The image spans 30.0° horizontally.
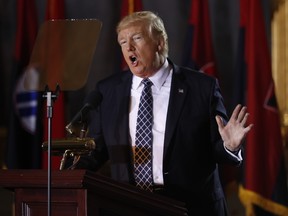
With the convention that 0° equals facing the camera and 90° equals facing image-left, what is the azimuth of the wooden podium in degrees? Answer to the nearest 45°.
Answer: approximately 45°

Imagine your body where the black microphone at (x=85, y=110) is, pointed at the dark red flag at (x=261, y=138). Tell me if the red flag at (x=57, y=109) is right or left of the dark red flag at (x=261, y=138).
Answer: left

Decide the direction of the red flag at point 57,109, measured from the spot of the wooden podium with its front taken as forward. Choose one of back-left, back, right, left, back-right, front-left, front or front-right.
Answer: back-right

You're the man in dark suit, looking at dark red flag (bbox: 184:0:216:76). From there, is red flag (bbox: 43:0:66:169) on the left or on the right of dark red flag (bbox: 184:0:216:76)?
left
